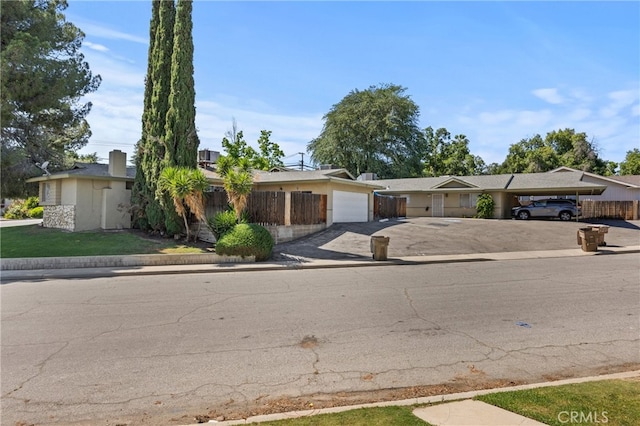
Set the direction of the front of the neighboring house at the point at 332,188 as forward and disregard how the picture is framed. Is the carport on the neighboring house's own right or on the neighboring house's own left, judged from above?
on the neighboring house's own left

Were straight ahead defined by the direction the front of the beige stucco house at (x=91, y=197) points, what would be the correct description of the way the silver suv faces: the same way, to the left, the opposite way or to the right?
to the right

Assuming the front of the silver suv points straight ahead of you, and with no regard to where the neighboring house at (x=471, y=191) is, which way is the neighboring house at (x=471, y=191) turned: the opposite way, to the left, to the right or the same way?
to the left

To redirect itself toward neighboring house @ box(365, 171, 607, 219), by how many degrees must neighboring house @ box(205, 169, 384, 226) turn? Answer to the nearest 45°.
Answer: approximately 90° to its left

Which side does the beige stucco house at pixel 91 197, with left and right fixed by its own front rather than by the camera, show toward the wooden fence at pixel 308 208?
left
